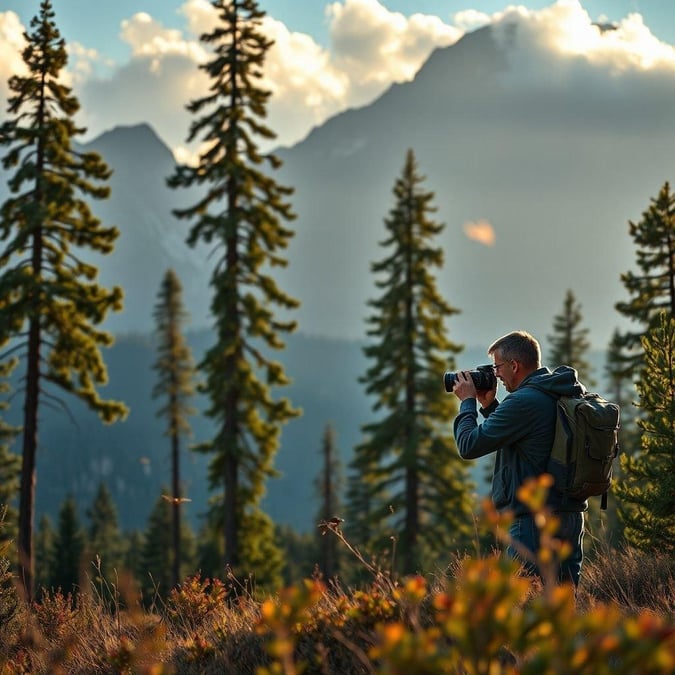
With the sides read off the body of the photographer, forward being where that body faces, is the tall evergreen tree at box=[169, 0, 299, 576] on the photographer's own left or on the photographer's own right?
on the photographer's own right

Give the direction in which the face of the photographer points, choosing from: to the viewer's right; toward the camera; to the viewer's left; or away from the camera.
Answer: to the viewer's left

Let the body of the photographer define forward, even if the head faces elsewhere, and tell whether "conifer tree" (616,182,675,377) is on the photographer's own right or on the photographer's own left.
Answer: on the photographer's own right

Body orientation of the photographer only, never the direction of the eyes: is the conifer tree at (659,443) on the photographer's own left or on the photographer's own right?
on the photographer's own right

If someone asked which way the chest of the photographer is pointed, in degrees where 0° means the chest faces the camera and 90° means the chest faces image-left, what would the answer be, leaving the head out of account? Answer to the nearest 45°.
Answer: approximately 90°

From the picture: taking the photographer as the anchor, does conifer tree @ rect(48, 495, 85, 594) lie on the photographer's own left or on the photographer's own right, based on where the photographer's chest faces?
on the photographer's own right

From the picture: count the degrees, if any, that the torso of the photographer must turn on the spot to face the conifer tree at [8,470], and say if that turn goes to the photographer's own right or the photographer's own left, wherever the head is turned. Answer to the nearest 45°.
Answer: approximately 45° to the photographer's own right

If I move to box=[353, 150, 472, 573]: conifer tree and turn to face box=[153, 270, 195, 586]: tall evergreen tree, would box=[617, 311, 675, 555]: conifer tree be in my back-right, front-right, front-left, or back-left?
back-left
